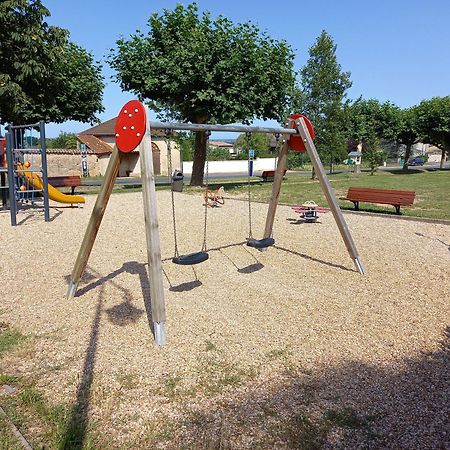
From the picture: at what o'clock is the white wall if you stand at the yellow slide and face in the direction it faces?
The white wall is roughly at 10 o'clock from the yellow slide.

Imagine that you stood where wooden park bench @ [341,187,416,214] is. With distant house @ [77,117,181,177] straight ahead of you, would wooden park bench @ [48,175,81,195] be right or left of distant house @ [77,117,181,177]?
left

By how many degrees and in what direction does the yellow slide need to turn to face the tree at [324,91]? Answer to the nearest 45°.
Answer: approximately 45° to its left

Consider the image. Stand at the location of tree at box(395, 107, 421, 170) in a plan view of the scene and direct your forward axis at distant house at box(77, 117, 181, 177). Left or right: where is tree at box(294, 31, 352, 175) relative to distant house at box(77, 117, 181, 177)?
left

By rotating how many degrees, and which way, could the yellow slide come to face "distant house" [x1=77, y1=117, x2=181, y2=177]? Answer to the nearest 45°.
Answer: approximately 90° to its left

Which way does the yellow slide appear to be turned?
to the viewer's right

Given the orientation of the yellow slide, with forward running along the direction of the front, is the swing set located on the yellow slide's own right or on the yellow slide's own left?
on the yellow slide's own right

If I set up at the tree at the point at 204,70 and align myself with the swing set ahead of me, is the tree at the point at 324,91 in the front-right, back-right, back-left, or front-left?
back-left

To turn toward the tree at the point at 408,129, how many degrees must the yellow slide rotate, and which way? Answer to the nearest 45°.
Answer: approximately 45° to its left
